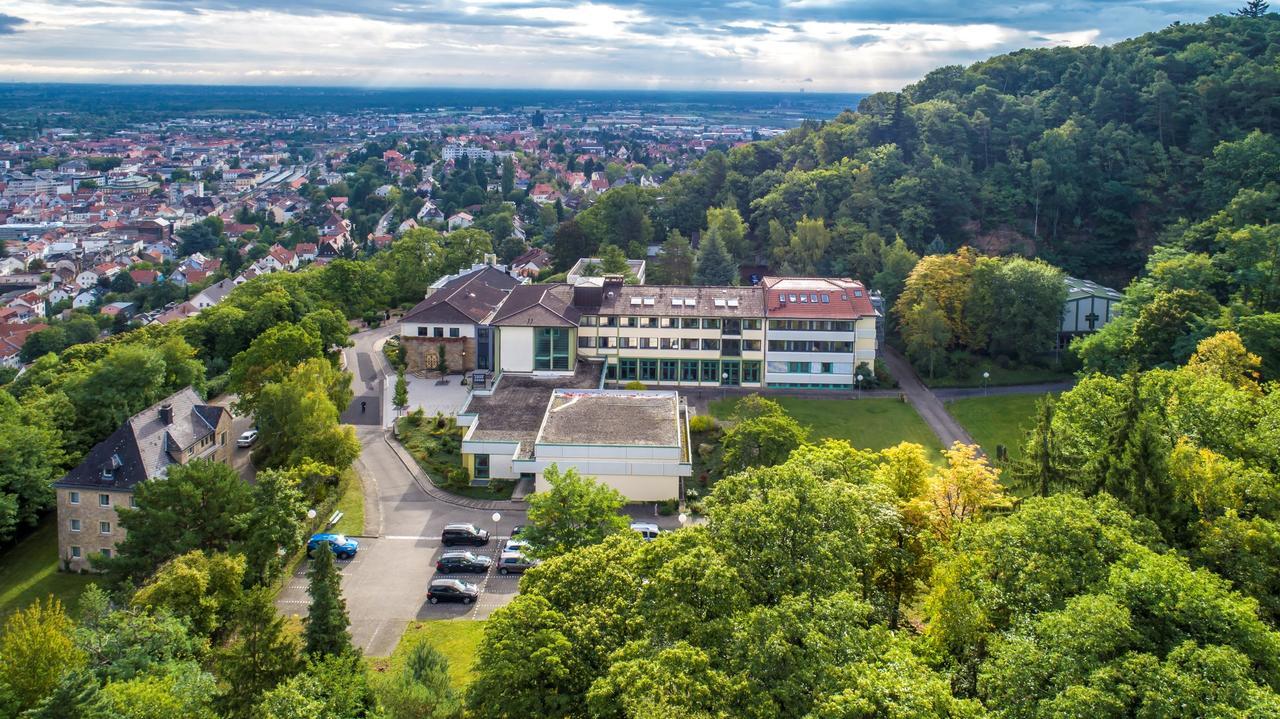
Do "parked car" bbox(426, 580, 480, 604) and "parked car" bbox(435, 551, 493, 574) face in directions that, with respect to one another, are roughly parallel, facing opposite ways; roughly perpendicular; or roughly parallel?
roughly parallel

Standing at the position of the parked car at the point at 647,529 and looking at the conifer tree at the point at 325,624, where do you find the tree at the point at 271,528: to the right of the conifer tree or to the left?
right

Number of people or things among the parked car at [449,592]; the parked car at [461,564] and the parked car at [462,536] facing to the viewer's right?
3

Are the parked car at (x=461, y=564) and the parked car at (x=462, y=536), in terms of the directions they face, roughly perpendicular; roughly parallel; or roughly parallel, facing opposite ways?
roughly parallel

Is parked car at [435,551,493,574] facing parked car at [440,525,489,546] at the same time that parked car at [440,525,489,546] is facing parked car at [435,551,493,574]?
no

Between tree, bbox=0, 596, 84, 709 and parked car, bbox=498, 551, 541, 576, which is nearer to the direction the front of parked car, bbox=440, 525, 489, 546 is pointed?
the parked car

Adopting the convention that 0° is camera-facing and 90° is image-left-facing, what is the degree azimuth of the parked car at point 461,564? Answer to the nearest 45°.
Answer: approximately 270°

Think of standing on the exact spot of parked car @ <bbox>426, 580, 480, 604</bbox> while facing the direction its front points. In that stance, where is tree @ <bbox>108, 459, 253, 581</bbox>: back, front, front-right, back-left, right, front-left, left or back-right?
back

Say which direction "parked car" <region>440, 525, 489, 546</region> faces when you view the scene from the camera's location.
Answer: facing to the right of the viewer

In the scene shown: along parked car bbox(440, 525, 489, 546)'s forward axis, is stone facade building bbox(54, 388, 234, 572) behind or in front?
behind

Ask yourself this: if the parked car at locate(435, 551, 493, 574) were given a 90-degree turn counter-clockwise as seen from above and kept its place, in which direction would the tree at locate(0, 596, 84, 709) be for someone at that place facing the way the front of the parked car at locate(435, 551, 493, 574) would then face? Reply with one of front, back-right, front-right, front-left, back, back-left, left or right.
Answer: back-left

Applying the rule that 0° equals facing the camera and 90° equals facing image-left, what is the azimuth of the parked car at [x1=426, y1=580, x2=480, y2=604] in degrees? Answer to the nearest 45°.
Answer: approximately 270°

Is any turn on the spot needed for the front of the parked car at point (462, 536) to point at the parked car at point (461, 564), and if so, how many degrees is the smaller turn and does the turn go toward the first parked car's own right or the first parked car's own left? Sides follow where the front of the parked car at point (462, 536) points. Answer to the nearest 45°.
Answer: approximately 90° to the first parked car's own right

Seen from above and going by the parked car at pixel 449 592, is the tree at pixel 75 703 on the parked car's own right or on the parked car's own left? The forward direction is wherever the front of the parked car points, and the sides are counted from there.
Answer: on the parked car's own right

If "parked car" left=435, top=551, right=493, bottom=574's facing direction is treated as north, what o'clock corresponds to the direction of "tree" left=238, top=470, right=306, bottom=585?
The tree is roughly at 6 o'clock from the parked car.

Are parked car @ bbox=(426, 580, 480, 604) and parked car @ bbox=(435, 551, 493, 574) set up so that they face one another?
no

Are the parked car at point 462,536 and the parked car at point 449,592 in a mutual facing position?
no

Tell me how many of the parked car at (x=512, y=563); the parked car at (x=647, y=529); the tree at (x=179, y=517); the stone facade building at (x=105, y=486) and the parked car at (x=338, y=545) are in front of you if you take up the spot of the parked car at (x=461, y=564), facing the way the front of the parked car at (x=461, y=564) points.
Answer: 2

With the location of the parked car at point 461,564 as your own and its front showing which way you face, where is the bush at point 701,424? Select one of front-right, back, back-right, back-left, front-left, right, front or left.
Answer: front-left

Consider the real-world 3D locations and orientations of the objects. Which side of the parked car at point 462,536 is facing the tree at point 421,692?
right
